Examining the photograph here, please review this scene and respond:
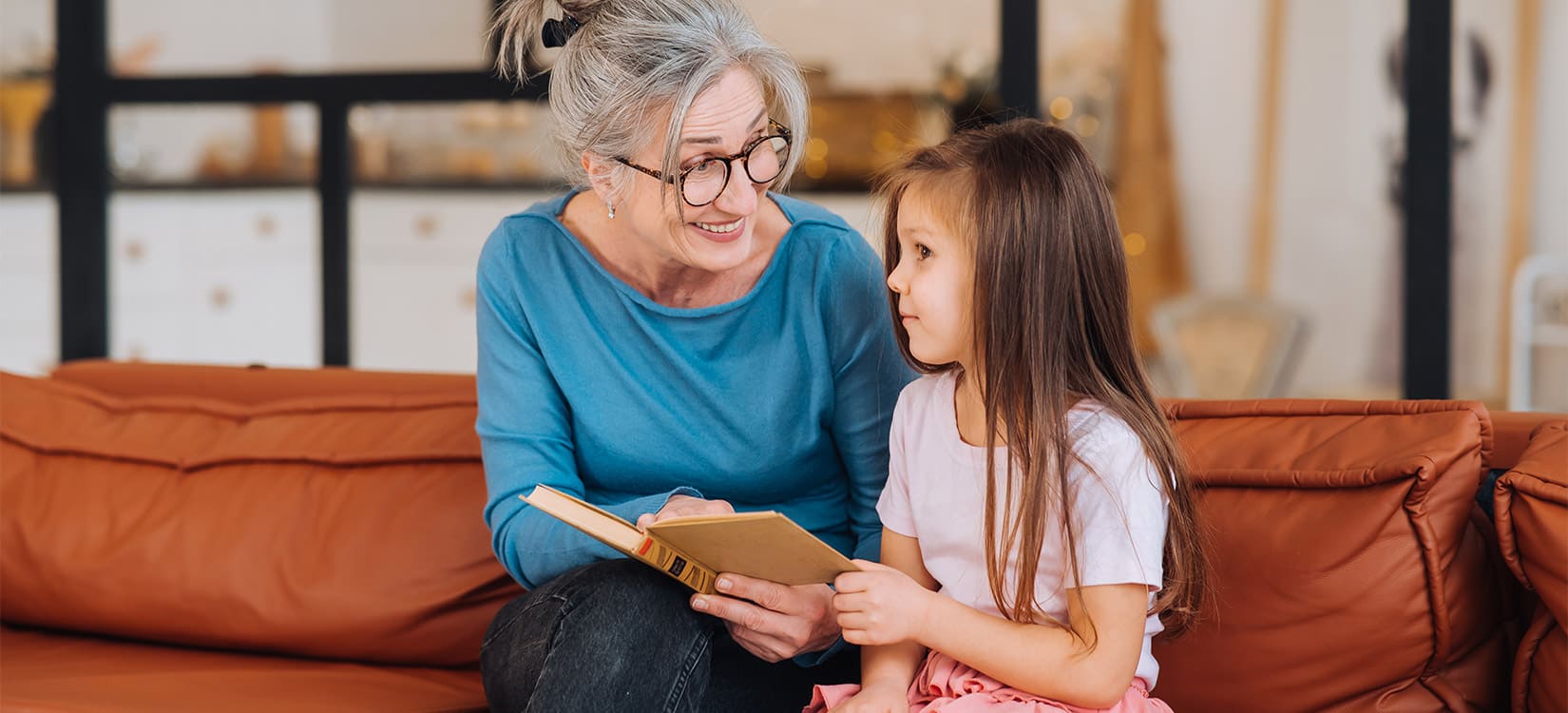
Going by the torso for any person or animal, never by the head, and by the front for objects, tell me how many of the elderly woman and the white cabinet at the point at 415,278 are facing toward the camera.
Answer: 2

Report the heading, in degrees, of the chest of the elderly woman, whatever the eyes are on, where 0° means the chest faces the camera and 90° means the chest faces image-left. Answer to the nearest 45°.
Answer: approximately 0°

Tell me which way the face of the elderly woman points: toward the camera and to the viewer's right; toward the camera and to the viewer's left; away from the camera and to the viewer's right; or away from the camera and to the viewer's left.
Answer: toward the camera and to the viewer's right

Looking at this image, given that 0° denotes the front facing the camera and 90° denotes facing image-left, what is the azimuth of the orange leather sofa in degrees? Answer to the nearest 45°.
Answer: approximately 0°

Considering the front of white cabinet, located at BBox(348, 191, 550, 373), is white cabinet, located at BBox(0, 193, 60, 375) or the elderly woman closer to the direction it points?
the elderly woman

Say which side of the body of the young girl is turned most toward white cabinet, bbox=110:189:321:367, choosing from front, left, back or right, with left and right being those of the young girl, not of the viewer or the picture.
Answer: right

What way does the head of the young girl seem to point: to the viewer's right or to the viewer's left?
to the viewer's left

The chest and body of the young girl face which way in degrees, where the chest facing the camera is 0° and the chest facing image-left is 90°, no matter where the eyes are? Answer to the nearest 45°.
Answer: approximately 45°

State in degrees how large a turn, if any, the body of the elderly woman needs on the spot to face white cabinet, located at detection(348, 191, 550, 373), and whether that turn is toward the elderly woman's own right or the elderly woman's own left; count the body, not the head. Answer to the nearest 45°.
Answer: approximately 180°

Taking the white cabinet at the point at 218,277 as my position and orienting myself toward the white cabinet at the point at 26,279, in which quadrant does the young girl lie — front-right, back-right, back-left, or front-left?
back-left
